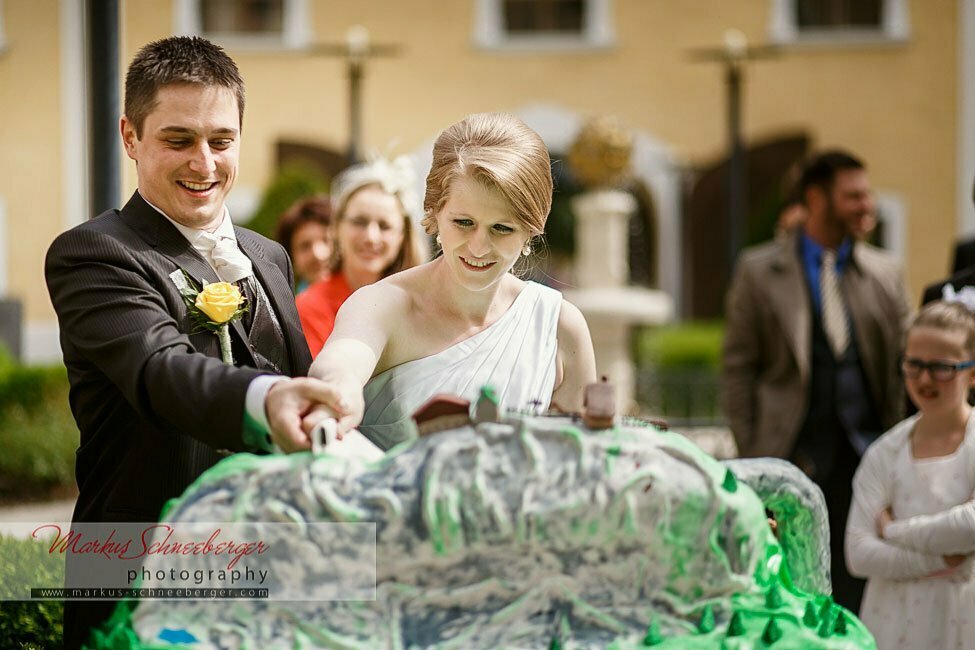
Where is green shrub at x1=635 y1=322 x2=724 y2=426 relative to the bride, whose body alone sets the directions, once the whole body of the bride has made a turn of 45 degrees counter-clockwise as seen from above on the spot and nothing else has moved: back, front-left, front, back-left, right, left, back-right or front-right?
back-left

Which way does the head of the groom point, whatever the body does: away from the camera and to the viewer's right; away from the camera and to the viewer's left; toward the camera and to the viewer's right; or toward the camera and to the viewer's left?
toward the camera and to the viewer's right

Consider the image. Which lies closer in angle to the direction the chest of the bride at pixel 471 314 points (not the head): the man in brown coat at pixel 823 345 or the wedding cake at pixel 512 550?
the wedding cake

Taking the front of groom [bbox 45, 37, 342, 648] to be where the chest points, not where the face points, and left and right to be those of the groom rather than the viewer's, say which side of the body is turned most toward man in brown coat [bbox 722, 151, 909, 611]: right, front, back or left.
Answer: left

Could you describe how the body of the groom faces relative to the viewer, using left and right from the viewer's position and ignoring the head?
facing the viewer and to the right of the viewer

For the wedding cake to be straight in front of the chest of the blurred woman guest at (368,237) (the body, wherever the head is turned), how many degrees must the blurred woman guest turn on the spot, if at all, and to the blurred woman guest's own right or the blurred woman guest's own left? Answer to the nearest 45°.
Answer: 0° — they already face it

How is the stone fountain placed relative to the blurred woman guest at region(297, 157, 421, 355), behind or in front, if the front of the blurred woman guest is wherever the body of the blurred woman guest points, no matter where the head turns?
behind

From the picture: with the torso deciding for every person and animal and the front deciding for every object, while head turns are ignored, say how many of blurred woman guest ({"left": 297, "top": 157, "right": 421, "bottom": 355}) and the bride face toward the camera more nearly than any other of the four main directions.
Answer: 2
